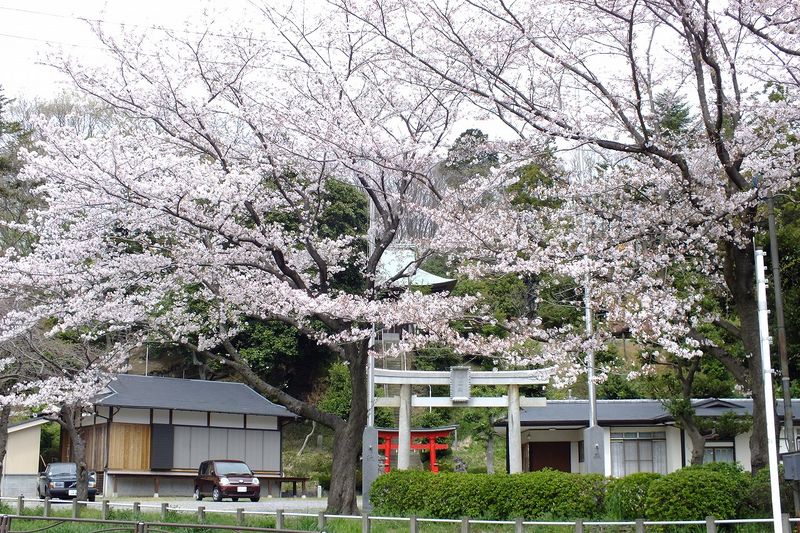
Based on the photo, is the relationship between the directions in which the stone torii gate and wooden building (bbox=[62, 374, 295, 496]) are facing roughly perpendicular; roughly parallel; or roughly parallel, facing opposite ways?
roughly parallel

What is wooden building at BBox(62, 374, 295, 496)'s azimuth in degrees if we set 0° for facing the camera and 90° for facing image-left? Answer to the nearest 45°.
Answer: approximately 0°

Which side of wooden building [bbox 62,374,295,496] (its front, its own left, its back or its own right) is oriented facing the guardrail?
front

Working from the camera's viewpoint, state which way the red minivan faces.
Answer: facing the viewer and to the right of the viewer

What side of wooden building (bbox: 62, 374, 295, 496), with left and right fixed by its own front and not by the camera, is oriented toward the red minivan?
front

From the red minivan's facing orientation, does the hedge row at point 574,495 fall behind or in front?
in front

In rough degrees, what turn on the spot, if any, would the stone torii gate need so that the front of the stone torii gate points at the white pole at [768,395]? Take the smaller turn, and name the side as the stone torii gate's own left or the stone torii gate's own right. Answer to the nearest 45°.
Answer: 0° — it already faces it

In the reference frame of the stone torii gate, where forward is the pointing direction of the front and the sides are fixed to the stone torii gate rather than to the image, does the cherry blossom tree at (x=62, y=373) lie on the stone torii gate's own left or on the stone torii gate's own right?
on the stone torii gate's own right

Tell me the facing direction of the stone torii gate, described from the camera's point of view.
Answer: facing the viewer

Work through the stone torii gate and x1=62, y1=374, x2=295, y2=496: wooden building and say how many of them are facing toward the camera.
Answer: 2
